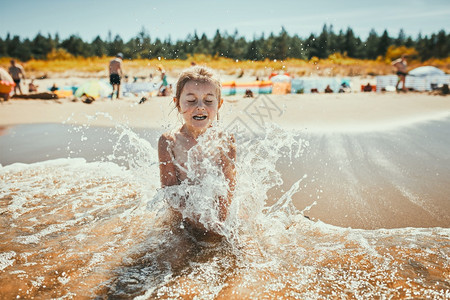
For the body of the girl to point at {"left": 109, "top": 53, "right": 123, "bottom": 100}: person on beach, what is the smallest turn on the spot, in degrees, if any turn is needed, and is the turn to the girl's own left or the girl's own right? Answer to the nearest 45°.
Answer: approximately 180°

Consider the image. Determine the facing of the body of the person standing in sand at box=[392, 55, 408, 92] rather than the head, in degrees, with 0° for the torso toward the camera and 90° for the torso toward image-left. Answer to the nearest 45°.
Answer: approximately 0°

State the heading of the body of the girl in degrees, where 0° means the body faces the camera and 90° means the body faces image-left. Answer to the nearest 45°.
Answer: approximately 0°

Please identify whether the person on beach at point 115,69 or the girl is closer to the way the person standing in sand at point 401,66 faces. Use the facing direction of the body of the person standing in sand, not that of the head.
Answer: the girl

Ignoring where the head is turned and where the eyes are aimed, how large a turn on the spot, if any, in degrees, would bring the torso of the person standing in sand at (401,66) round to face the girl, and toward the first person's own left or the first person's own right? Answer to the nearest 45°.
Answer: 0° — they already face them

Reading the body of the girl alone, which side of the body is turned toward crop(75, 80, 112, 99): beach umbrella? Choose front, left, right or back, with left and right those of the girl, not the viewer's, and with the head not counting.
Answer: back

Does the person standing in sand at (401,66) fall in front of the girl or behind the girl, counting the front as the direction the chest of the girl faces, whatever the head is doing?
behind

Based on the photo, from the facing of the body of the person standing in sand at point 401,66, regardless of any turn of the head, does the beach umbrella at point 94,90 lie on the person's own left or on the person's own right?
on the person's own right
